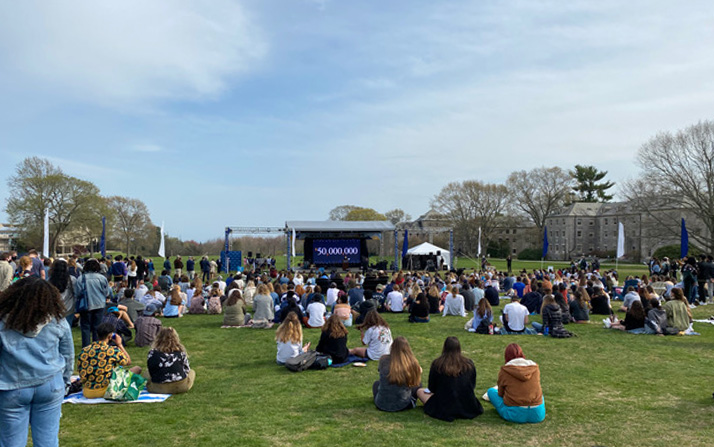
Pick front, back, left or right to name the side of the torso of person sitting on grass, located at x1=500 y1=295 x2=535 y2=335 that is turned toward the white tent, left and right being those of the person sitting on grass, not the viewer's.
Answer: front

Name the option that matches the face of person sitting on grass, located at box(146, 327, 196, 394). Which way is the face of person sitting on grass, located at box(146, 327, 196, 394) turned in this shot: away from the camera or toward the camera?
away from the camera

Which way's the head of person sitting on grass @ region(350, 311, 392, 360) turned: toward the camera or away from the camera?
away from the camera

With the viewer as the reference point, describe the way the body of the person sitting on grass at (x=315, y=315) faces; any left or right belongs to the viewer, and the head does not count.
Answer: facing away from the viewer

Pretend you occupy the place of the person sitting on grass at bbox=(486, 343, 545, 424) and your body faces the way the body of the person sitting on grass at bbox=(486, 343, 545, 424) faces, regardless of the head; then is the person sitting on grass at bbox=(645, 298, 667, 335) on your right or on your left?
on your right

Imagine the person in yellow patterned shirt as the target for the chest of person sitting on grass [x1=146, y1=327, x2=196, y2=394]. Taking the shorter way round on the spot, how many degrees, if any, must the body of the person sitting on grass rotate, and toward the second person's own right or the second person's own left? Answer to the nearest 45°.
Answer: approximately 90° to the second person's own left

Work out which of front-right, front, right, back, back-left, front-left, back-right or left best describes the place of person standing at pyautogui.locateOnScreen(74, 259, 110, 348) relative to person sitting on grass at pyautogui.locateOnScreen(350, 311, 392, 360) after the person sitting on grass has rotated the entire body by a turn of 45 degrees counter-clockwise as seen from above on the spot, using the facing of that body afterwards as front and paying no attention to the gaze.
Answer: front

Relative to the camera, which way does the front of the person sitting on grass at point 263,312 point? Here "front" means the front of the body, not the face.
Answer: away from the camera

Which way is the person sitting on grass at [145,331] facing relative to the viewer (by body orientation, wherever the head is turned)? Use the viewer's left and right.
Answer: facing away from the viewer and to the right of the viewer

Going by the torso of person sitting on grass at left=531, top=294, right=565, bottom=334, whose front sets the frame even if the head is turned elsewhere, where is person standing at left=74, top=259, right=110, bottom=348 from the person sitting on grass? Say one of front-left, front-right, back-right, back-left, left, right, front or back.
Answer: left

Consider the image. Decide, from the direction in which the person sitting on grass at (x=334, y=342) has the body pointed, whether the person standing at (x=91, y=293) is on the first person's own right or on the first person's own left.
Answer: on the first person's own left

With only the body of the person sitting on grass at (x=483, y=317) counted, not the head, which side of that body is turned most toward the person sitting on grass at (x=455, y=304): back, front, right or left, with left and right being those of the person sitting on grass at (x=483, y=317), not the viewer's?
front

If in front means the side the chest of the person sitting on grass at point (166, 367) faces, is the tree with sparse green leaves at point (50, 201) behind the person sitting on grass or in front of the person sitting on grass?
in front

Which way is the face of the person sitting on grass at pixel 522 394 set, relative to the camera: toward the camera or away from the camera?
away from the camera

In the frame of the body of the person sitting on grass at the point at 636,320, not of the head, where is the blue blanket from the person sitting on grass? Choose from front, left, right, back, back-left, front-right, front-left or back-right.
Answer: left
